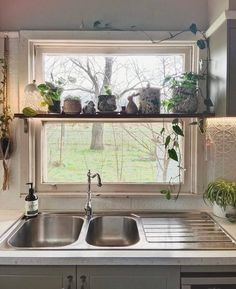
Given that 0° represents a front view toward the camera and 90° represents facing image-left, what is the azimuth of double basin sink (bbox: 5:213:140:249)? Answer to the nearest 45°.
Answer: approximately 0°

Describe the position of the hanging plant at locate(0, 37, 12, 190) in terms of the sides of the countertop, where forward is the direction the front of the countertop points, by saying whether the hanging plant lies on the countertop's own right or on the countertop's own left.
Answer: on the countertop's own right

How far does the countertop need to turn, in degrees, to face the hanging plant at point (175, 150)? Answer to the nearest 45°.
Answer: approximately 135° to its left
